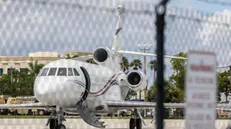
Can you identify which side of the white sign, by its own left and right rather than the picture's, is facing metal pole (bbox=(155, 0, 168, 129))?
right

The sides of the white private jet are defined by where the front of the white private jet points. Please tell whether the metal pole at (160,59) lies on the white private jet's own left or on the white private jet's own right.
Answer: on the white private jet's own left

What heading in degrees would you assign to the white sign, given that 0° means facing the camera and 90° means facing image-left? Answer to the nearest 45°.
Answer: approximately 0°

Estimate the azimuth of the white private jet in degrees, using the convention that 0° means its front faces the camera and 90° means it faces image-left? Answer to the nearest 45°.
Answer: approximately 45°

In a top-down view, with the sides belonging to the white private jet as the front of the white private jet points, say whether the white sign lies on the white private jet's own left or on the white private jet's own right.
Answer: on the white private jet's own left

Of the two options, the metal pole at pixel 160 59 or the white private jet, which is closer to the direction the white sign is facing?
the metal pole
